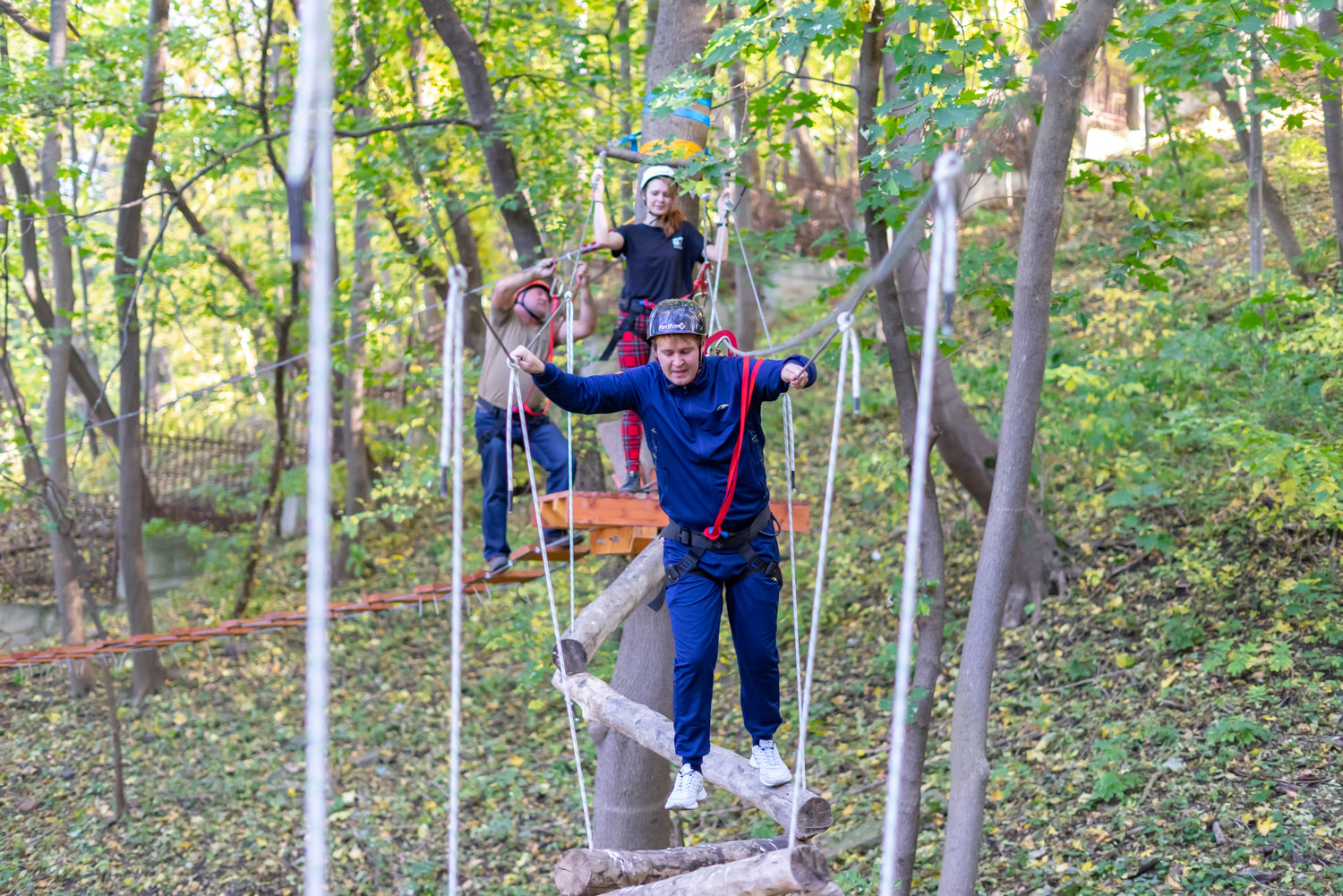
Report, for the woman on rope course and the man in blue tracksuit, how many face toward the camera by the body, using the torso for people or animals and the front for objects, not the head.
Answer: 2

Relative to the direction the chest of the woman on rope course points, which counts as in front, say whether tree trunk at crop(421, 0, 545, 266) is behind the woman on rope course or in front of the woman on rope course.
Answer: behind

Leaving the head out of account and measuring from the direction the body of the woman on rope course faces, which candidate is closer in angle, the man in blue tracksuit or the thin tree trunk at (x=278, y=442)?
the man in blue tracksuit

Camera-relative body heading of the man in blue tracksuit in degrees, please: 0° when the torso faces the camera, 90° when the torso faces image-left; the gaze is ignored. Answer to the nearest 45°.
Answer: approximately 0°

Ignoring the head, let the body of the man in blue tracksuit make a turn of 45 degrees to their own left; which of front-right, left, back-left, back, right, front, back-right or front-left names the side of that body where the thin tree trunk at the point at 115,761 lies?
back

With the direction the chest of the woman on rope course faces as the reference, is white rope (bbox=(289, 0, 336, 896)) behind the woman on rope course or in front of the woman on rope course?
in front

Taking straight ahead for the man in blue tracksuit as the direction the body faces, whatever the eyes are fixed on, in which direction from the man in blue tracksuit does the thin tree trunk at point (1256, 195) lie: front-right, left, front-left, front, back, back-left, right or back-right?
back-left

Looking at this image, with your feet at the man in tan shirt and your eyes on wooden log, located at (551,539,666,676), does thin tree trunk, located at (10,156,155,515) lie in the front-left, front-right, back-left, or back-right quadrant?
back-right

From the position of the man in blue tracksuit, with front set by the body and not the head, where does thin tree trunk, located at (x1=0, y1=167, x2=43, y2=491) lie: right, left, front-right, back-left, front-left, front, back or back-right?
back-right
